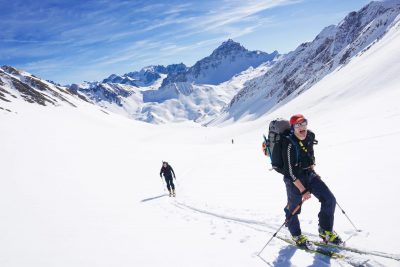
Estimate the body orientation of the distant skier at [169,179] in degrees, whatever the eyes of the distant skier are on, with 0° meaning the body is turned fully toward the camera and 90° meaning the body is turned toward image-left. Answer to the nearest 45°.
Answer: approximately 0°
